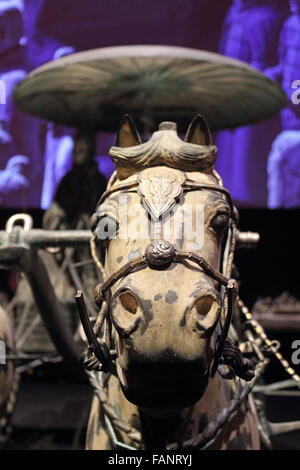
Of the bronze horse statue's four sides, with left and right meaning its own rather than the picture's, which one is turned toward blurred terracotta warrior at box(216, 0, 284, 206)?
back

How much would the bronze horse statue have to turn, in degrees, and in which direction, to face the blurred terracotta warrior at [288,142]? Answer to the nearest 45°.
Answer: approximately 180°

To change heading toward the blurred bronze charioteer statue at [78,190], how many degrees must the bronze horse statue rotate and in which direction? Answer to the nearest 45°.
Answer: approximately 180°

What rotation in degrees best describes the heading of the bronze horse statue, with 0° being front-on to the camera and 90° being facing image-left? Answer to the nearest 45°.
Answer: approximately 0°

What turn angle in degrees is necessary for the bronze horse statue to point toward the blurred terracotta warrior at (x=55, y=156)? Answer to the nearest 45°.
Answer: approximately 180°
